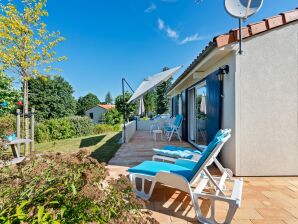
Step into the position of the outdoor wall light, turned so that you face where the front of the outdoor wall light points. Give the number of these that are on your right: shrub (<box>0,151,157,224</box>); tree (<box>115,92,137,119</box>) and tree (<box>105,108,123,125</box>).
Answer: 2

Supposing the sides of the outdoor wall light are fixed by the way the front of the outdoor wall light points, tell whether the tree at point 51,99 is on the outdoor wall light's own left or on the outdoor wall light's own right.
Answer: on the outdoor wall light's own right

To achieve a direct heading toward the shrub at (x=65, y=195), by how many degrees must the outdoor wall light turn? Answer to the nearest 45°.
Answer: approximately 45° to its left

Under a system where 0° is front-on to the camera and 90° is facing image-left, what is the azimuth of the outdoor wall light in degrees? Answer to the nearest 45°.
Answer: approximately 45°
